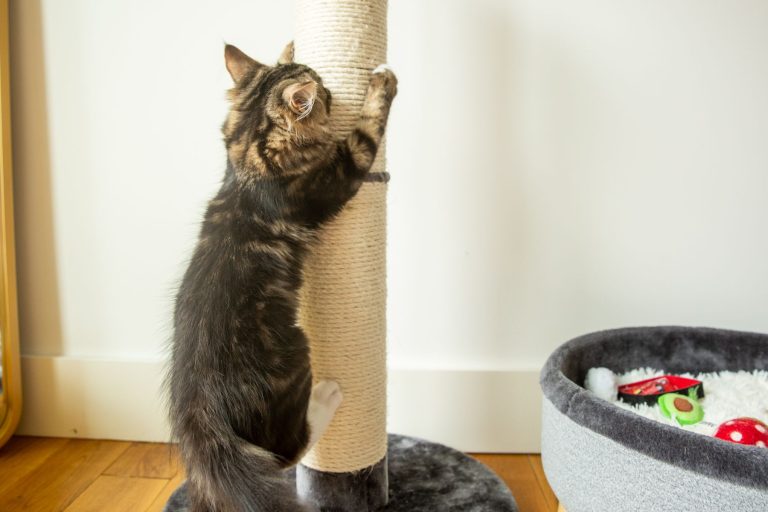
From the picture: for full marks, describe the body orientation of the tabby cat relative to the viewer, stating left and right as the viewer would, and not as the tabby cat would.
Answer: facing away from the viewer and to the right of the viewer

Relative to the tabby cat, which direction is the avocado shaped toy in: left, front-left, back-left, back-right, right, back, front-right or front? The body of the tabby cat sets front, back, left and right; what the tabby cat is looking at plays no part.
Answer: front-right

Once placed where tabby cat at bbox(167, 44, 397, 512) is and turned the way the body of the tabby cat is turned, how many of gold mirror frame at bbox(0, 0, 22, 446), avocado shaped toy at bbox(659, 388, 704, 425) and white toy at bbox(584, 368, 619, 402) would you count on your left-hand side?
1

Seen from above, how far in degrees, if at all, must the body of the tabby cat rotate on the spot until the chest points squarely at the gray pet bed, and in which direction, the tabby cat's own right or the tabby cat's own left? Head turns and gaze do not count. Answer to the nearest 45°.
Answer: approximately 45° to the tabby cat's own right

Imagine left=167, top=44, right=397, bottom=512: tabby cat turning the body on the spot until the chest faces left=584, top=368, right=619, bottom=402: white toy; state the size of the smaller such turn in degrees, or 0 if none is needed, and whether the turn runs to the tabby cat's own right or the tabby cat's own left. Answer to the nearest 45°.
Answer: approximately 45° to the tabby cat's own right

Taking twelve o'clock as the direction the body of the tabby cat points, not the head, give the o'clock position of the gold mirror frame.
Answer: The gold mirror frame is roughly at 9 o'clock from the tabby cat.
